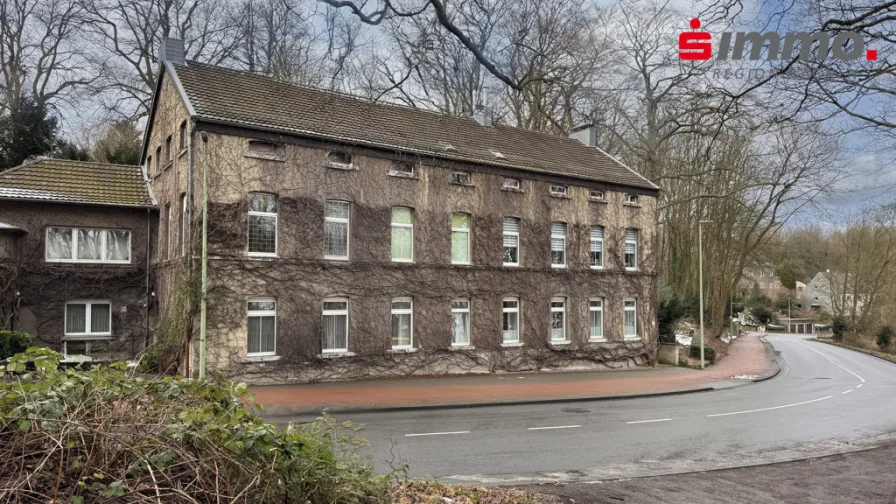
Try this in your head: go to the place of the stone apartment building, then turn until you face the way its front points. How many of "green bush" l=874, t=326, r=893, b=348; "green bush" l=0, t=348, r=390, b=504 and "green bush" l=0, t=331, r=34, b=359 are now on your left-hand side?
1

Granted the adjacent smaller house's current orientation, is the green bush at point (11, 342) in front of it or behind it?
in front

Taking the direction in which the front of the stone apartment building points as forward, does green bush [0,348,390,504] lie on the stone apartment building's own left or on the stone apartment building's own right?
on the stone apartment building's own right

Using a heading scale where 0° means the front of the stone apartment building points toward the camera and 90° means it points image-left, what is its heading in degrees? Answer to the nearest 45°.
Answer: approximately 315°

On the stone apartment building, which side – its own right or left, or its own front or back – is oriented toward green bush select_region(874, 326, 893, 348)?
left

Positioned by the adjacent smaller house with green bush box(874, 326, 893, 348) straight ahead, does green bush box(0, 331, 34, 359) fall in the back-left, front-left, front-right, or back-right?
back-right

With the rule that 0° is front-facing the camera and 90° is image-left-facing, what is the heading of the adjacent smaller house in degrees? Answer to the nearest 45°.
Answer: approximately 0°
